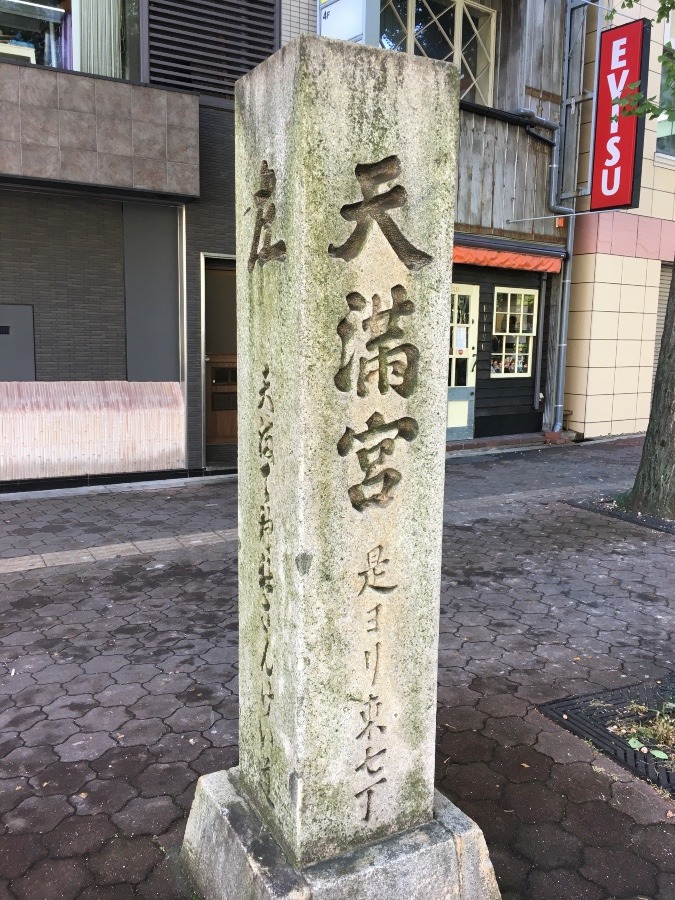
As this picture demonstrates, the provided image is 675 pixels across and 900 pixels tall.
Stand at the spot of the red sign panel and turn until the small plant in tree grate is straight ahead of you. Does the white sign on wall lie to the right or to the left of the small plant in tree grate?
right

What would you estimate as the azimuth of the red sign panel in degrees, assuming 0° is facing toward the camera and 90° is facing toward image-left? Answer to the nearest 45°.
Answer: approximately 45°

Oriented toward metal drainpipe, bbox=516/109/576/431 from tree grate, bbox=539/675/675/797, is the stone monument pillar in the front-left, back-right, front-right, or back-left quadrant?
back-left
